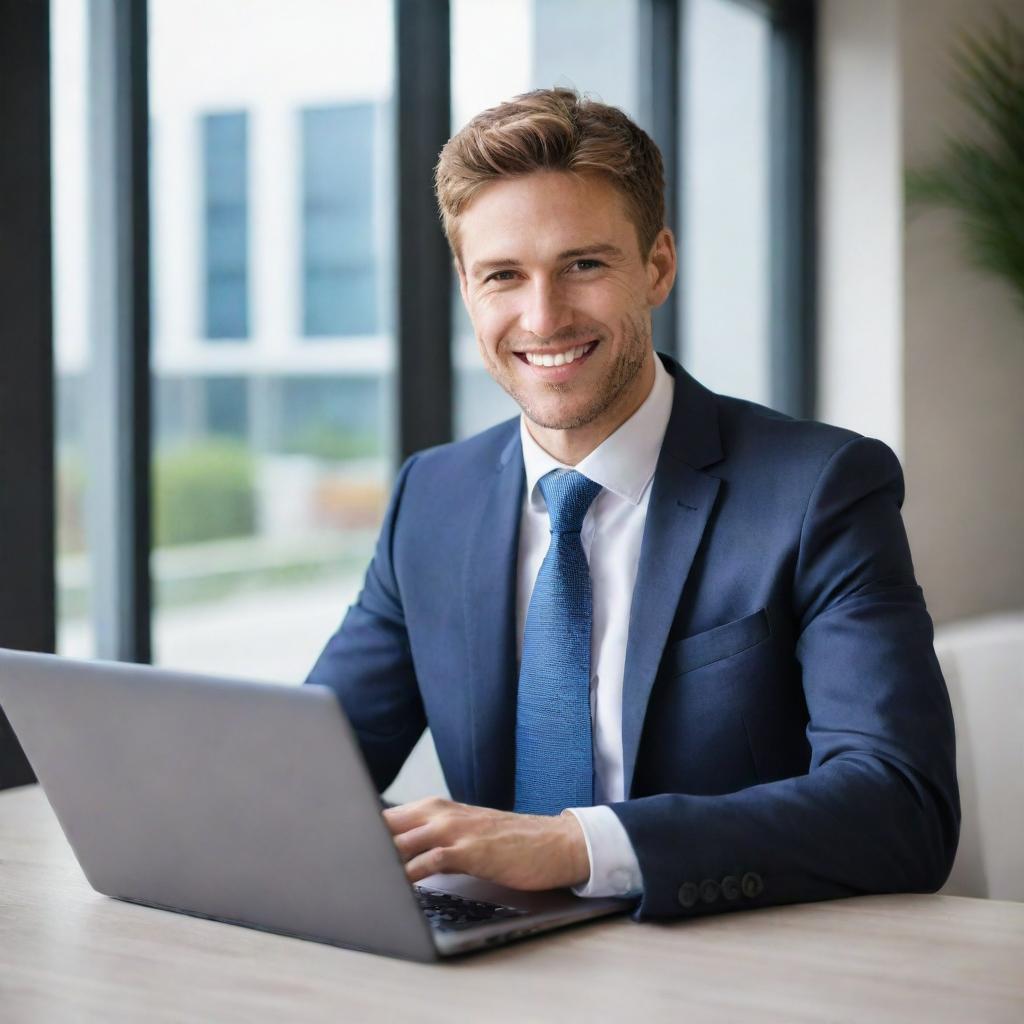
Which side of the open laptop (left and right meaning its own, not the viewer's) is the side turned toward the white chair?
front

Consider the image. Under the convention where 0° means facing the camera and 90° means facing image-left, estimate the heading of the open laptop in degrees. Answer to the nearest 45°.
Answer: approximately 225°

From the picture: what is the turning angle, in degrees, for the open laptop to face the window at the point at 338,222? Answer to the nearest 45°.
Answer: approximately 45° to its left

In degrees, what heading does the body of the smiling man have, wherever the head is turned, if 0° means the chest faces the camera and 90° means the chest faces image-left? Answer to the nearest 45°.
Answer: approximately 45°

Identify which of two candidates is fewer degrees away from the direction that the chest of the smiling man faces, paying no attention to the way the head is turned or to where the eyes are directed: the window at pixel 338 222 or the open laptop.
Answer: the open laptop

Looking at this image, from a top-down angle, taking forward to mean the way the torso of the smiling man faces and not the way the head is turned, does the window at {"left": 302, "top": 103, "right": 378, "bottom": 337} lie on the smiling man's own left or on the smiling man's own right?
on the smiling man's own right

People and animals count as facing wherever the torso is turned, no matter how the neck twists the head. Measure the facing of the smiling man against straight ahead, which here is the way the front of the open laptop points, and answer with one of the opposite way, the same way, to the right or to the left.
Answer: the opposite way
